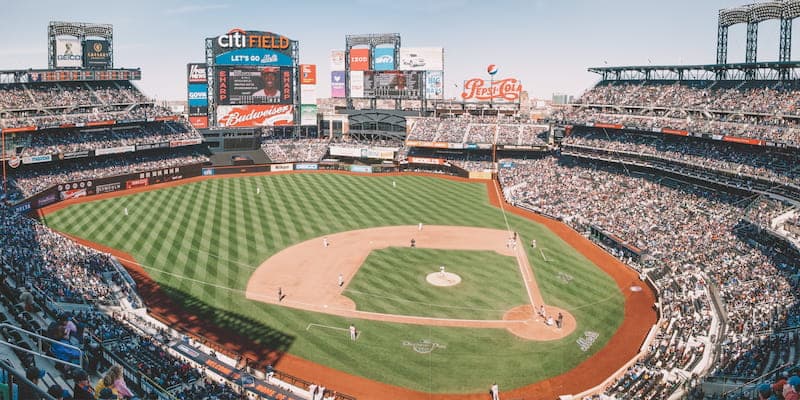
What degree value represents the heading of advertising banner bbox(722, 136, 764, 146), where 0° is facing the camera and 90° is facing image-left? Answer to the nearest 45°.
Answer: approximately 45°

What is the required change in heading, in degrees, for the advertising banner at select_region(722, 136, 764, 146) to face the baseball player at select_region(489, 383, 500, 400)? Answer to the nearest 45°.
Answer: approximately 45° to its left

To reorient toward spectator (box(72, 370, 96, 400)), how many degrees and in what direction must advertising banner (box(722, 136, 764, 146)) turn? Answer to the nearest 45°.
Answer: approximately 45° to its left
